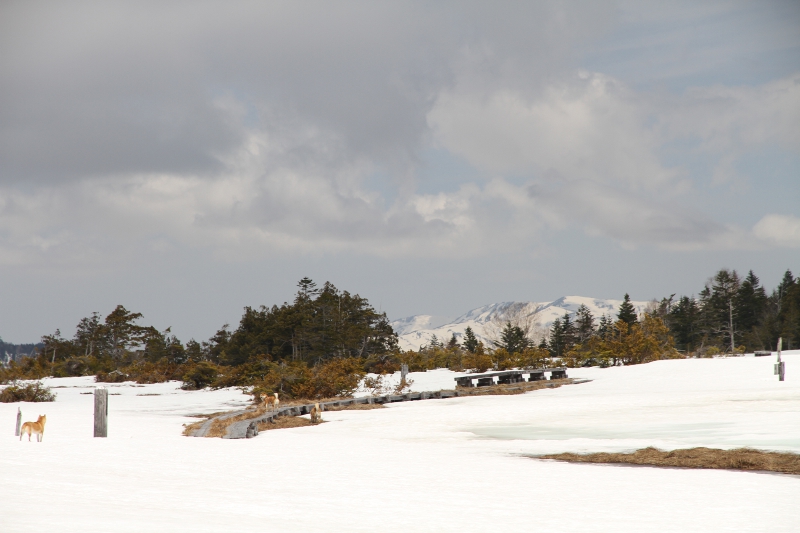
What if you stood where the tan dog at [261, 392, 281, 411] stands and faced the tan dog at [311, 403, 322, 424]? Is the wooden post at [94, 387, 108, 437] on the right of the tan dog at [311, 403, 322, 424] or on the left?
right
